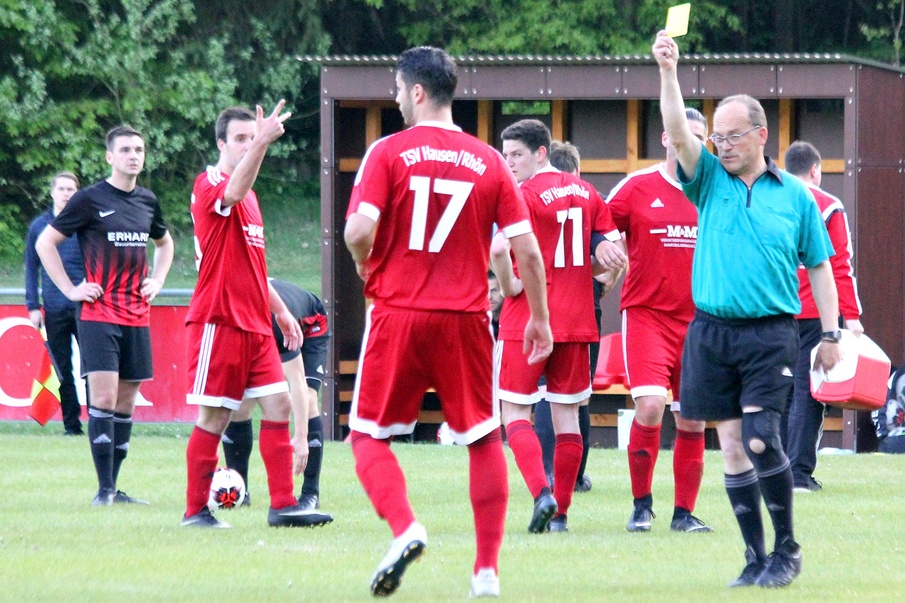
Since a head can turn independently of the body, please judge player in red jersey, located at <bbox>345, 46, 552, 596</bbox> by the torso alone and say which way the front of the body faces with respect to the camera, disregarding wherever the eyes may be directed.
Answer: away from the camera

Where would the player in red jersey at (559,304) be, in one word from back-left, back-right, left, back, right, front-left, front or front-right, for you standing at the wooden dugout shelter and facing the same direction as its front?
front

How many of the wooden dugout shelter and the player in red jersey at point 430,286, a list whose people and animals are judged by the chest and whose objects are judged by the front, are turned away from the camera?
1

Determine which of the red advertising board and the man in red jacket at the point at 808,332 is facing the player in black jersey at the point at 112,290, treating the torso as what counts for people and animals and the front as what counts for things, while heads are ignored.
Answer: the red advertising board

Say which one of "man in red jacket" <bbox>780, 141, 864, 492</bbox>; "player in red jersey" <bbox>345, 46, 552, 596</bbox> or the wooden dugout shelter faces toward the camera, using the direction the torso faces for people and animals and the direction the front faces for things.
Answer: the wooden dugout shelter

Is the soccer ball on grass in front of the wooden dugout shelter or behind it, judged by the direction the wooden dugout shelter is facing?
in front

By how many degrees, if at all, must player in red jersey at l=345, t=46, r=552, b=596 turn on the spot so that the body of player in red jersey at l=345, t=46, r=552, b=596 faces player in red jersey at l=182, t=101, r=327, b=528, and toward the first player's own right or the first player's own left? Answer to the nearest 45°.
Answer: approximately 45° to the first player's own left

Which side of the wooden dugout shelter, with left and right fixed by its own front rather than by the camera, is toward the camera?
front

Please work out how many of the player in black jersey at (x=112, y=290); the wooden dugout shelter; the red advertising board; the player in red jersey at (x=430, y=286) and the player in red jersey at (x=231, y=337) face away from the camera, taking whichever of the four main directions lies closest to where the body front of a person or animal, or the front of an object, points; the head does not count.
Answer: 1

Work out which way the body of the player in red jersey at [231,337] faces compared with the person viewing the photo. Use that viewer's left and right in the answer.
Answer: facing the viewer and to the right of the viewer

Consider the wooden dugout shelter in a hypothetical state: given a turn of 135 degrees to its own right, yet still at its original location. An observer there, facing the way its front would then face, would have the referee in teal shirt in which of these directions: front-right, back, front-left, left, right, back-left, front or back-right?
back-left

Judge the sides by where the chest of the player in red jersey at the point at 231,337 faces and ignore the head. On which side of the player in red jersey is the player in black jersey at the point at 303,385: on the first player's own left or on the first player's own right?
on the first player's own left

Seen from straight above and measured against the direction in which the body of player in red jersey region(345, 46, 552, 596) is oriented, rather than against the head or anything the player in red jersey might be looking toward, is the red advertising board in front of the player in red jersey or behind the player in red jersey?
in front
